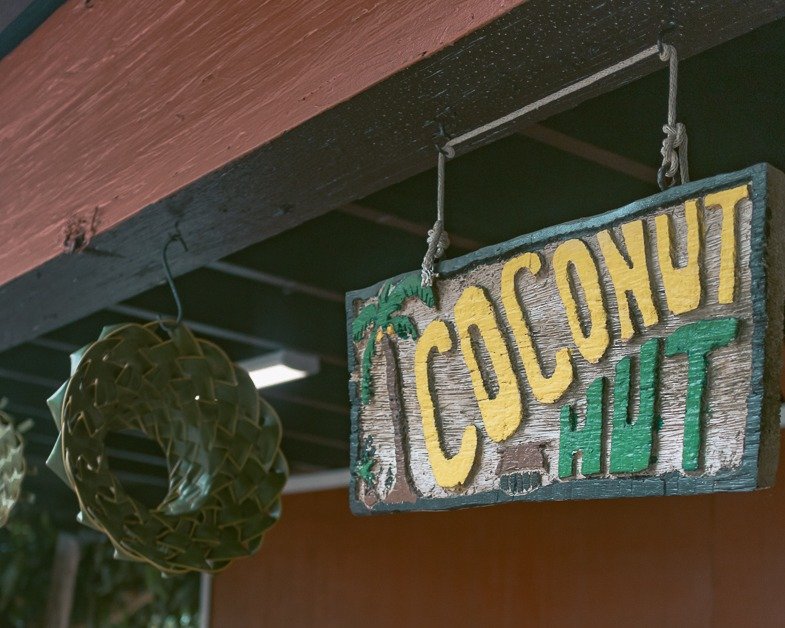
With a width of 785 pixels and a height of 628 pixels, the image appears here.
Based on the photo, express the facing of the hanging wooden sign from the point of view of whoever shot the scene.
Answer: facing the viewer and to the left of the viewer

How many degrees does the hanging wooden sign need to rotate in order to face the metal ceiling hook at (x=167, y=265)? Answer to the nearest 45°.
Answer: approximately 90° to its right

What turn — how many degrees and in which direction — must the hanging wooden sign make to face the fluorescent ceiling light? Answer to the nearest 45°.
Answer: approximately 135° to its right

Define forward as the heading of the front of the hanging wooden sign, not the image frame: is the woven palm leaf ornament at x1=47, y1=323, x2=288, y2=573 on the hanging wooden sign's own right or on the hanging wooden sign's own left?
on the hanging wooden sign's own right

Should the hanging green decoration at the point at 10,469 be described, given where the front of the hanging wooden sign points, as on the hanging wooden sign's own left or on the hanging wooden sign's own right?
on the hanging wooden sign's own right
